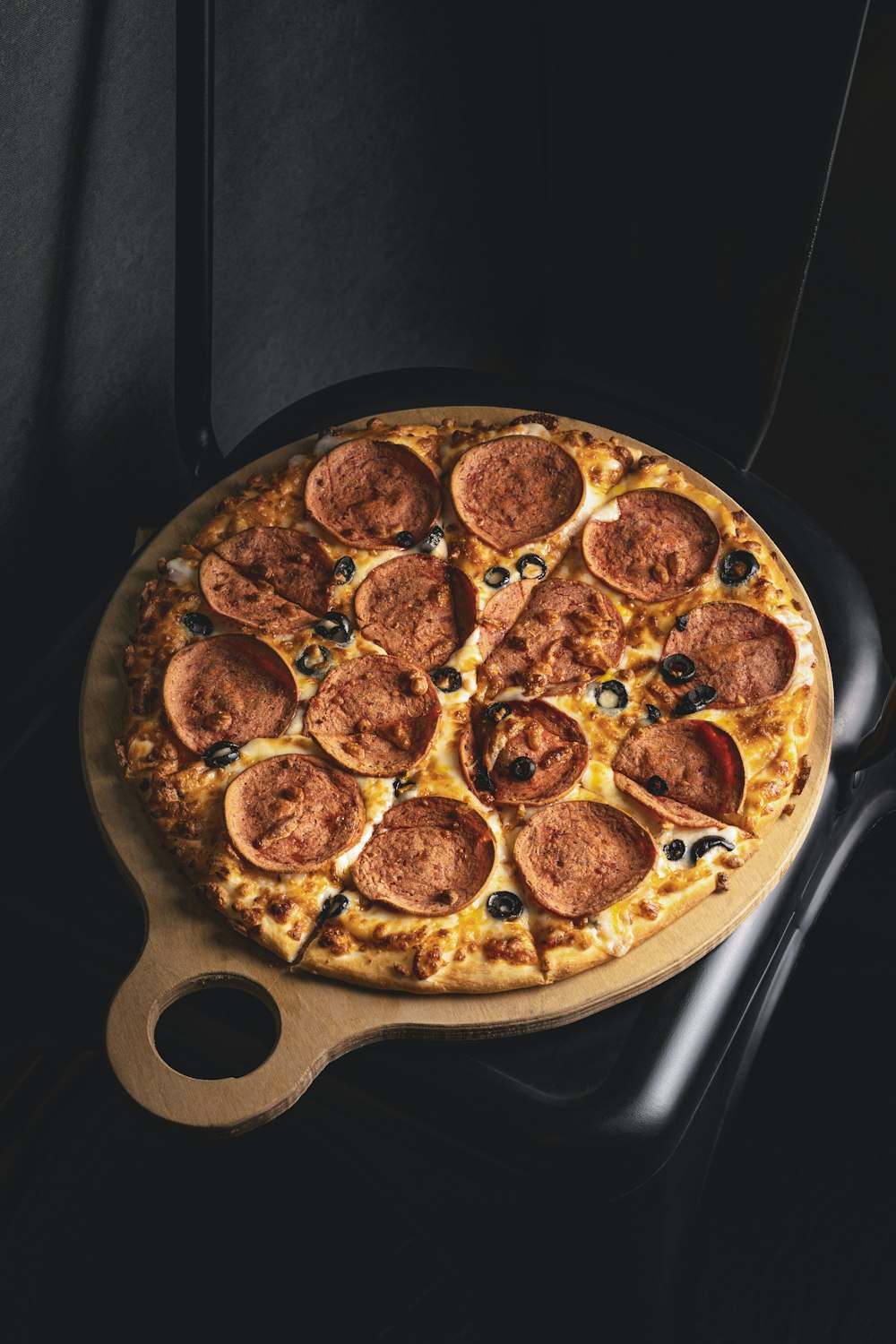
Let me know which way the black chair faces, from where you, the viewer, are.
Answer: facing the viewer
